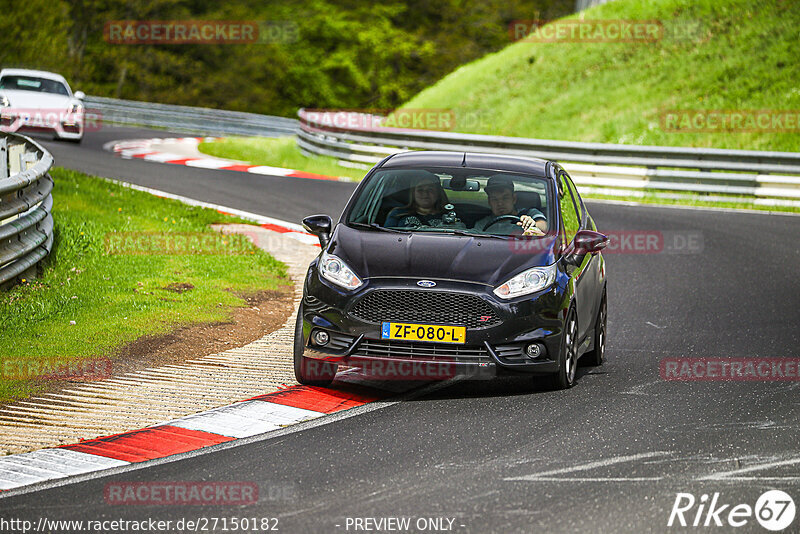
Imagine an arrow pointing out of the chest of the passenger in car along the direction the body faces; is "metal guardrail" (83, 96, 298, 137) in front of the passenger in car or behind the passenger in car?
behind

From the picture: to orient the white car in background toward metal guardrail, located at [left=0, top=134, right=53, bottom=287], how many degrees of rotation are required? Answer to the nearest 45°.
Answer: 0° — it already faces it

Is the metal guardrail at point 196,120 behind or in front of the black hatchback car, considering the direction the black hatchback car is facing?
behind

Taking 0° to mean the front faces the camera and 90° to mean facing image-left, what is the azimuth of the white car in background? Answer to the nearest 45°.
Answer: approximately 0°

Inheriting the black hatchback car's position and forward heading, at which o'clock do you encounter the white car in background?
The white car in background is roughly at 5 o'clock from the black hatchback car.

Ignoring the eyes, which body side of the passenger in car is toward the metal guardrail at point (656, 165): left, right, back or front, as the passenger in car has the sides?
back

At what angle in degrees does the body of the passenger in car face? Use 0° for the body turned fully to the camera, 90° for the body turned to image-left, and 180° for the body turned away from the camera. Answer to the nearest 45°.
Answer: approximately 0°

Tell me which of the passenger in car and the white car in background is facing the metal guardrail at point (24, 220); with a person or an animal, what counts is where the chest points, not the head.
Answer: the white car in background

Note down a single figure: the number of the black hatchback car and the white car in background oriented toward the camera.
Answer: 2

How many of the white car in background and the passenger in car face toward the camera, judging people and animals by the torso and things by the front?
2
